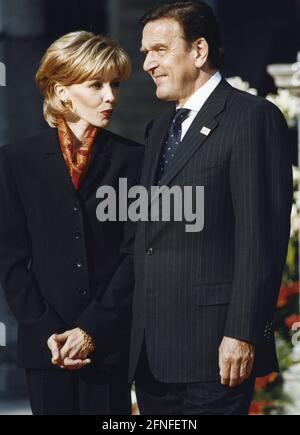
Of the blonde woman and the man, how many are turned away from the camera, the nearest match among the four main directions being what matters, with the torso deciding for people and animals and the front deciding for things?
0

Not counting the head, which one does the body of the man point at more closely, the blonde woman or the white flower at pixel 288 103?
the blonde woman

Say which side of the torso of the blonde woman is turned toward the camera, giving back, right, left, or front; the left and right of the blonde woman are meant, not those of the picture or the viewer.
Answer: front

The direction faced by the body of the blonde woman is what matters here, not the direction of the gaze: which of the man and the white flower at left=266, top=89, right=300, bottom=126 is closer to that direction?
the man

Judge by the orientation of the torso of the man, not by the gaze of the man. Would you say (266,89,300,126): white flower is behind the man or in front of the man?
behind

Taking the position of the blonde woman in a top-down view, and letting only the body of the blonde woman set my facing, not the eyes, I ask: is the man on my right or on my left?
on my left

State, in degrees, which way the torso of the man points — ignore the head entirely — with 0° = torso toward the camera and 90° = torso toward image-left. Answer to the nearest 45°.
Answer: approximately 45°
